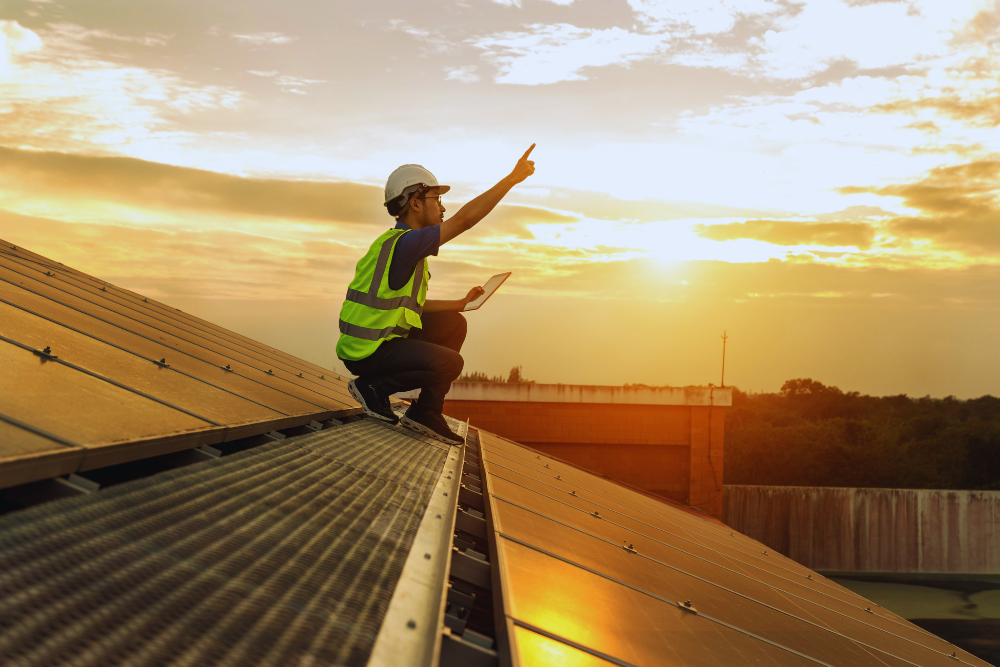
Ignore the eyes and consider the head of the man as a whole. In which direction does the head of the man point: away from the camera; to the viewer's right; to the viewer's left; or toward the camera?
to the viewer's right

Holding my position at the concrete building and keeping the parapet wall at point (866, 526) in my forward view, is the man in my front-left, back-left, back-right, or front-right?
back-right

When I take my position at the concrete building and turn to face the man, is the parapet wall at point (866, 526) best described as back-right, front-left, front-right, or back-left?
back-left

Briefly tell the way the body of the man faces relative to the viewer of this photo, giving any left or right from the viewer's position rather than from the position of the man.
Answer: facing to the right of the viewer

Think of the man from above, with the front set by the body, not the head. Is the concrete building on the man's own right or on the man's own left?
on the man's own left
